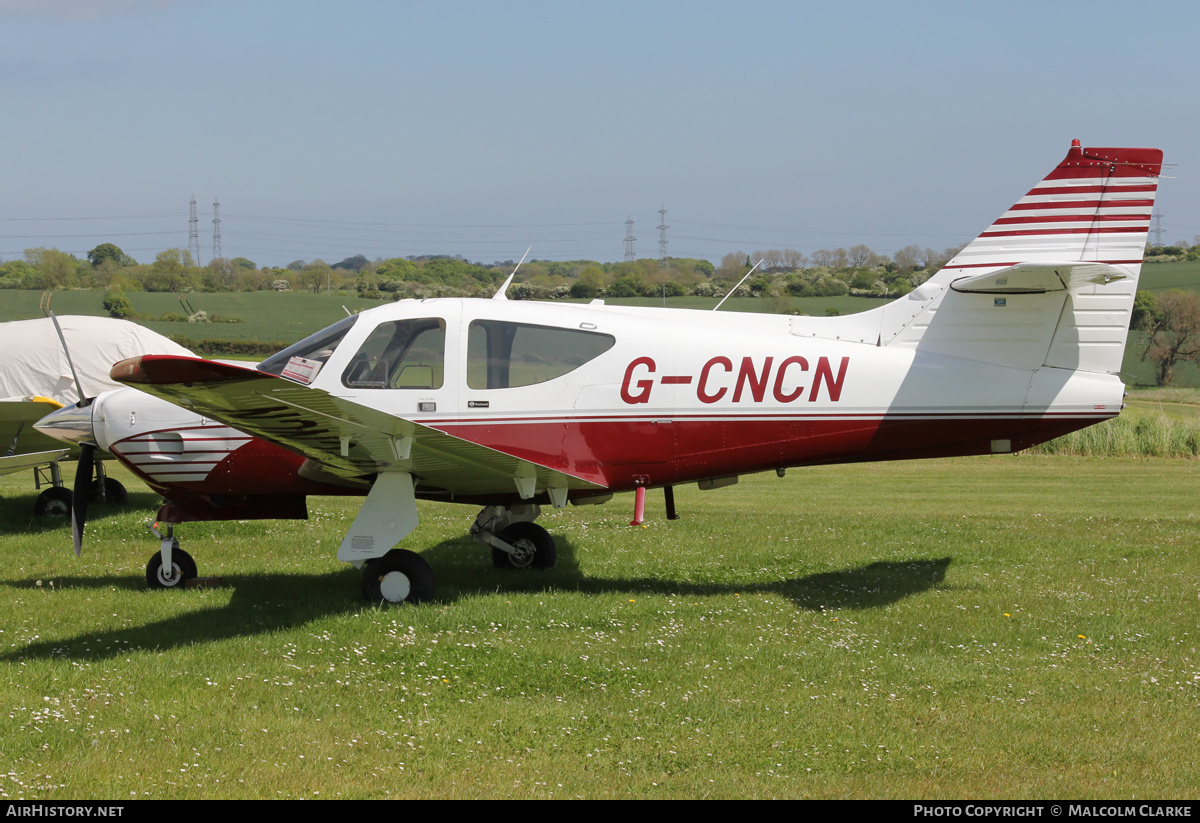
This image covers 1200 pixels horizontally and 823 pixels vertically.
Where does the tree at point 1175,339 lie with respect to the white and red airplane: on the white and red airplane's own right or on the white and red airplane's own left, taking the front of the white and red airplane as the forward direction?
on the white and red airplane's own right

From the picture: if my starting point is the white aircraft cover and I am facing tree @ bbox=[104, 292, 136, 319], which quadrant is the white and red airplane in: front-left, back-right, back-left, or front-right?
back-right

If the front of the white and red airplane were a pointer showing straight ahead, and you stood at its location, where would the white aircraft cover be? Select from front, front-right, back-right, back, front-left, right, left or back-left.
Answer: front-right

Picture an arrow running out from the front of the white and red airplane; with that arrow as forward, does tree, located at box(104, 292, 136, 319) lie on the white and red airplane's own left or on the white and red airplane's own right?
on the white and red airplane's own right

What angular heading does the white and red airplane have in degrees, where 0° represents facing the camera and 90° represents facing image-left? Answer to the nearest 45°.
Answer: approximately 90°
